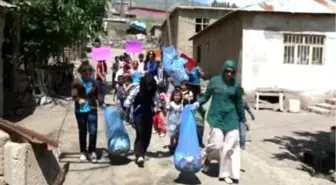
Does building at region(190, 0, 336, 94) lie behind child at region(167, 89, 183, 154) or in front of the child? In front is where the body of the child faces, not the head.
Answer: behind

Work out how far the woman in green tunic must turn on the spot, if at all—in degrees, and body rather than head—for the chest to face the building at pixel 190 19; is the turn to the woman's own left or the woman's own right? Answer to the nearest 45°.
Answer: approximately 180°

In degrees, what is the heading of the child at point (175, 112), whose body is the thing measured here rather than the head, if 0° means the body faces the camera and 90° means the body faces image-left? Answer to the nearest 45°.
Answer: approximately 0°

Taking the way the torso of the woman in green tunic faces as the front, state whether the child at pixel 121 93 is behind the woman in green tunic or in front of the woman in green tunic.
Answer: behind

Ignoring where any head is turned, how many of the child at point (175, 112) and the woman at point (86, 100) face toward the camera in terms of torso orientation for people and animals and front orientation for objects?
2

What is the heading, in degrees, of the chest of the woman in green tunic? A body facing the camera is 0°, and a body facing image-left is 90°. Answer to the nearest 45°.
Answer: approximately 0°

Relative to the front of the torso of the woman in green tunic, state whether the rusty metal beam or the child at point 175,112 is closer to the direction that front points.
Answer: the rusty metal beam

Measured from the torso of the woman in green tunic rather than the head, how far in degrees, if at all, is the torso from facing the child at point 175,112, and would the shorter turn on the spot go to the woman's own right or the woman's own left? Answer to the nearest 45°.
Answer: approximately 135° to the woman's own right

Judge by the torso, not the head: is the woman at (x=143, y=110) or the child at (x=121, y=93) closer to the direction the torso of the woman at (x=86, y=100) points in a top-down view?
the woman
